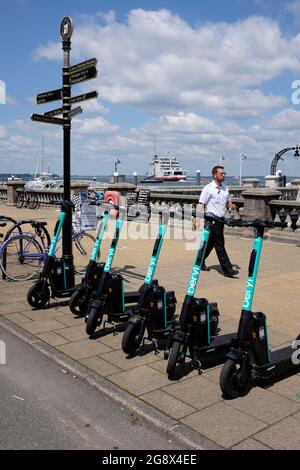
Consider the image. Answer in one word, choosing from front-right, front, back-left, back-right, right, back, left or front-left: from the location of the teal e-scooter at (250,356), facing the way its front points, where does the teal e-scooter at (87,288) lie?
right

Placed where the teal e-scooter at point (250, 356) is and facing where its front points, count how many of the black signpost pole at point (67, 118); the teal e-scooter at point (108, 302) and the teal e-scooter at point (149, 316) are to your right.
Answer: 3

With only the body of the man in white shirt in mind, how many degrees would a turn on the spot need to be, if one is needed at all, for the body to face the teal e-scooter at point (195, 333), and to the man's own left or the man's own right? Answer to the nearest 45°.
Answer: approximately 45° to the man's own right

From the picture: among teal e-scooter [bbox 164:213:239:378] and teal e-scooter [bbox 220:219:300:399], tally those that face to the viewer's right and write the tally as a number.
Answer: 0

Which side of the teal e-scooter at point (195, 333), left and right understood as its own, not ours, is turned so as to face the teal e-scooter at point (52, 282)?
right

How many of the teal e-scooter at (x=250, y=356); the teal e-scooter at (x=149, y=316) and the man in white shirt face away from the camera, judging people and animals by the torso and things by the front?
0

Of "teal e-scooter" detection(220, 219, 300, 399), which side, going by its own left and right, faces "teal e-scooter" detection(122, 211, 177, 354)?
right

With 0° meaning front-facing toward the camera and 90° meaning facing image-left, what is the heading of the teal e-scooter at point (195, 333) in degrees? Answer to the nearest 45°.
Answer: approximately 45°

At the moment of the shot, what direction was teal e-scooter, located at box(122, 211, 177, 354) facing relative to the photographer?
facing the viewer and to the left of the viewer

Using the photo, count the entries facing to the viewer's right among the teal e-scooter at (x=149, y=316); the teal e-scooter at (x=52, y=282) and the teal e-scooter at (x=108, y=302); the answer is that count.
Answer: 0

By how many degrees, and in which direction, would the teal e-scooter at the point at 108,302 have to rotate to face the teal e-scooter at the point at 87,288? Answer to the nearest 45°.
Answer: approximately 90° to its right

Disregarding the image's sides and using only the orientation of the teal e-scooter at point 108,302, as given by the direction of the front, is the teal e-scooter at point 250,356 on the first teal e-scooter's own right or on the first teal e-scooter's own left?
on the first teal e-scooter's own left
